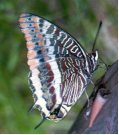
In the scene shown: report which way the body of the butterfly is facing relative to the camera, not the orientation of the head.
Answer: to the viewer's right
